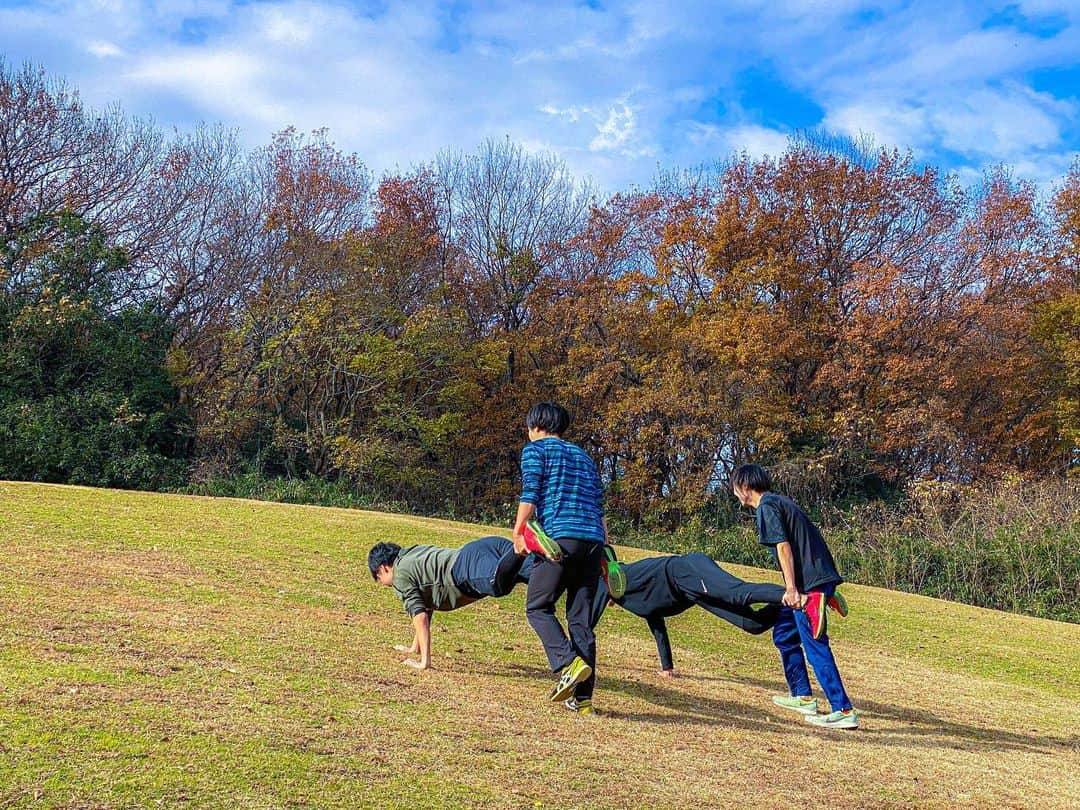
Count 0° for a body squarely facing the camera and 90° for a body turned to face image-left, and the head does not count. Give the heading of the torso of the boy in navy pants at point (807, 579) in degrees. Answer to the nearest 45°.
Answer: approximately 90°

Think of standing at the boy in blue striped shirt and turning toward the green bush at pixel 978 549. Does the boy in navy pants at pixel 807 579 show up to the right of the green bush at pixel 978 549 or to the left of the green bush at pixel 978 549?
right

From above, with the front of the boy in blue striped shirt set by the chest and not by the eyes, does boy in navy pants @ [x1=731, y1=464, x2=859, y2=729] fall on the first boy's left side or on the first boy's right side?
on the first boy's right side

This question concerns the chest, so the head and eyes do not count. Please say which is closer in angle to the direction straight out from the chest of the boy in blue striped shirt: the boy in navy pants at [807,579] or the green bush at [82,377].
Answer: the green bush

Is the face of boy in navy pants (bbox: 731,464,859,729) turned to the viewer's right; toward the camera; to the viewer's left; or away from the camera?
to the viewer's left

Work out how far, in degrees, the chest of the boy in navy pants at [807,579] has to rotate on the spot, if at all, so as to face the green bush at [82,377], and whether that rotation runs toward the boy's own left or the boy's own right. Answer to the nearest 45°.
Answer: approximately 45° to the boy's own right

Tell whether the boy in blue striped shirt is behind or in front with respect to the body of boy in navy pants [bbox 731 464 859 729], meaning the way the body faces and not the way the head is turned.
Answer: in front

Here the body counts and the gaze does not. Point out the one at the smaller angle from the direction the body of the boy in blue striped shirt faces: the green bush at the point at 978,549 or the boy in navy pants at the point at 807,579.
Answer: the green bush

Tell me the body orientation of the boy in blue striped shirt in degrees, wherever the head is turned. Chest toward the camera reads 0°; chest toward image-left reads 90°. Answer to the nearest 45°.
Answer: approximately 135°

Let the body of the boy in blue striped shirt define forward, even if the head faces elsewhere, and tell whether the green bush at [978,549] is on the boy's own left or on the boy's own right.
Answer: on the boy's own right

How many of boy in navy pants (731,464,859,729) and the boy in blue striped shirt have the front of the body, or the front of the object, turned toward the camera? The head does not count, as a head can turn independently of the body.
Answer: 0

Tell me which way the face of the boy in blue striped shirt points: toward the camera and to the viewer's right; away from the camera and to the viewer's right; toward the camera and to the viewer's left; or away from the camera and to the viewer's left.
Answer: away from the camera and to the viewer's left
